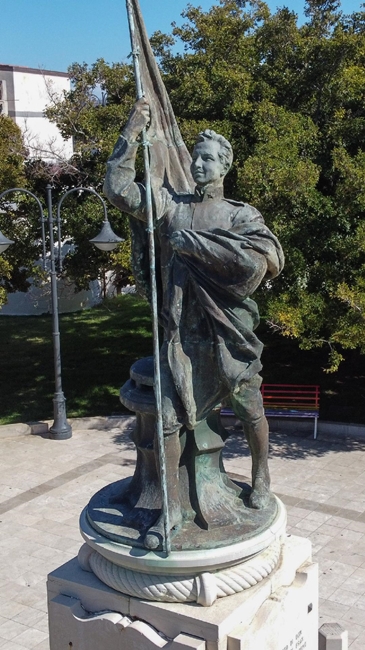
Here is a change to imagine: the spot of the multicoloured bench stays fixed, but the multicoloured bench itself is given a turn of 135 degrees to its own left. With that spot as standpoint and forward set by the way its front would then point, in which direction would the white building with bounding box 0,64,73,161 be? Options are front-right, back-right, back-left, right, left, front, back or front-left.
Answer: left

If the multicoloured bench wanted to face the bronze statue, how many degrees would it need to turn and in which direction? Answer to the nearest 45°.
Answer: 0° — it already faces it

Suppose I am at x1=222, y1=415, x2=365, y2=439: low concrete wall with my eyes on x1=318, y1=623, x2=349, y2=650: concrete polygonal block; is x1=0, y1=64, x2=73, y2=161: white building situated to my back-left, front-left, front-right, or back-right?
back-right

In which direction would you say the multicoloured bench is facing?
toward the camera

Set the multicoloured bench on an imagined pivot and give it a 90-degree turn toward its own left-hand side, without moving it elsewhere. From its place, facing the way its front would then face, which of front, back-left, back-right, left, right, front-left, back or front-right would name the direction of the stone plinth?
right

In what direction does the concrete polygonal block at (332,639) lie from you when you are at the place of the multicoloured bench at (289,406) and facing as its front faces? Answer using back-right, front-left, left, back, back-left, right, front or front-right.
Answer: front
